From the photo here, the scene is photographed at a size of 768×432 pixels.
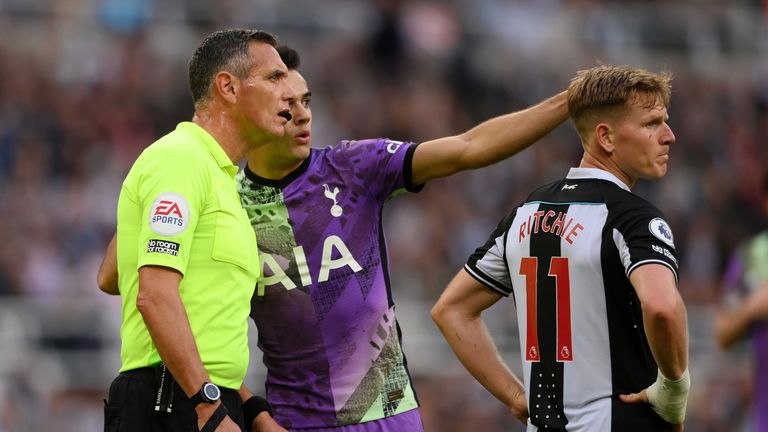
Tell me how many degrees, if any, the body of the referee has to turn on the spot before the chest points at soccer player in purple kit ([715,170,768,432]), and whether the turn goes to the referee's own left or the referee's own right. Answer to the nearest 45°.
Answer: approximately 45° to the referee's own left

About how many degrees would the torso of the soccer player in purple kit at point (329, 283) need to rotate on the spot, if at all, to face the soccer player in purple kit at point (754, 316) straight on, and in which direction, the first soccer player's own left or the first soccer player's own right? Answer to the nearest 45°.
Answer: approximately 135° to the first soccer player's own left

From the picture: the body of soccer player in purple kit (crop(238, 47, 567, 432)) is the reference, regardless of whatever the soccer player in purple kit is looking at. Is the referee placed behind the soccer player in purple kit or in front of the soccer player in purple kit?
in front

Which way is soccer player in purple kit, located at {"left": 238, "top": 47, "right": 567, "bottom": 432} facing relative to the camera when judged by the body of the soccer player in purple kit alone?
toward the camera

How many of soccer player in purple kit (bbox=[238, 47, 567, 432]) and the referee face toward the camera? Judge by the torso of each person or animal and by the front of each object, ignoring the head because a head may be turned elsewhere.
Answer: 1

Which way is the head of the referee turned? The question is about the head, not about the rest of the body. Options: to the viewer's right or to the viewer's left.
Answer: to the viewer's right

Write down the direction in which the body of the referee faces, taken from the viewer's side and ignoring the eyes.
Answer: to the viewer's right

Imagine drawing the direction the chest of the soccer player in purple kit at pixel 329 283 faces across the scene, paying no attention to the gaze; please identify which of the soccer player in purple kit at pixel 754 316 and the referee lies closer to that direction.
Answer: the referee

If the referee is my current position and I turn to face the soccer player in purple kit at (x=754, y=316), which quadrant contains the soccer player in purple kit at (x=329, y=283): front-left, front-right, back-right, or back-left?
front-right

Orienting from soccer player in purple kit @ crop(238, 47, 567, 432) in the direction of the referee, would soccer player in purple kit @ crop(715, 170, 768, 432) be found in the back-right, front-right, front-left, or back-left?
back-right

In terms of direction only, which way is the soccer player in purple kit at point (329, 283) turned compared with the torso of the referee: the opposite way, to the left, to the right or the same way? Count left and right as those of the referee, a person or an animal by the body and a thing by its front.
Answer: to the right
